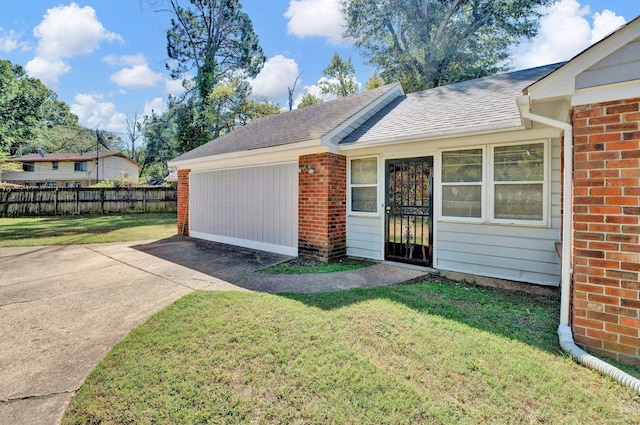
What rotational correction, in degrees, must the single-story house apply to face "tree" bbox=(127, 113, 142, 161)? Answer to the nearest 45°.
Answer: approximately 90° to its right

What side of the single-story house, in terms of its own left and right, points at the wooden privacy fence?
right

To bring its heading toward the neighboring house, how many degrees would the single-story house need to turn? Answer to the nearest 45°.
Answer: approximately 90° to its right

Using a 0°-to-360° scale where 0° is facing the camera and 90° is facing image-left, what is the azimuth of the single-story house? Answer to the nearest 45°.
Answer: approximately 45°

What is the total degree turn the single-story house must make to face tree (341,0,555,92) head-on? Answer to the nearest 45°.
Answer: approximately 135° to its right

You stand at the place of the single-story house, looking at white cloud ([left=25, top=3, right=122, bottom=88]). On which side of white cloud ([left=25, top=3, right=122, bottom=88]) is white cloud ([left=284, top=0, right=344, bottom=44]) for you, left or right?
right

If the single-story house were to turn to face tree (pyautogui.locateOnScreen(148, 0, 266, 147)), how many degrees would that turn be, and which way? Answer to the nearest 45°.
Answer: approximately 90° to its right
